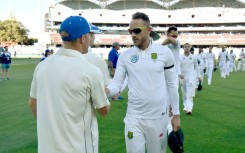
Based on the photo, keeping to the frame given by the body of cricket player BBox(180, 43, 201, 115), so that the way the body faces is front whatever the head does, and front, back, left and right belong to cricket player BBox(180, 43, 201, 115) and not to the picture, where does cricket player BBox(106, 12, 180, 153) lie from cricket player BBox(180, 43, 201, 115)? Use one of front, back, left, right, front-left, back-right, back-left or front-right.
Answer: front

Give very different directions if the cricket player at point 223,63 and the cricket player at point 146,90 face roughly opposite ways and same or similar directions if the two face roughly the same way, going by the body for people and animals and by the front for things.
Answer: same or similar directions

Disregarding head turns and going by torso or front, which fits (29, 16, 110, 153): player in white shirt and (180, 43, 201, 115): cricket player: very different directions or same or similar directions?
very different directions

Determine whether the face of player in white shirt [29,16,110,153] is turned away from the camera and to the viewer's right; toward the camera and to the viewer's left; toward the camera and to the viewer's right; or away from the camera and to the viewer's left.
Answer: away from the camera and to the viewer's right

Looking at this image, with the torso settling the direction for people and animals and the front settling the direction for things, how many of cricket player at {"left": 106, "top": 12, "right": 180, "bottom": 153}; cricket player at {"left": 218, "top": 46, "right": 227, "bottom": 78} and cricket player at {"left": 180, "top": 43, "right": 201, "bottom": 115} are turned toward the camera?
3

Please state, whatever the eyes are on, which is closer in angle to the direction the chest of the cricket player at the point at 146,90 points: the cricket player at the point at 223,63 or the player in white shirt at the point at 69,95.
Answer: the player in white shirt

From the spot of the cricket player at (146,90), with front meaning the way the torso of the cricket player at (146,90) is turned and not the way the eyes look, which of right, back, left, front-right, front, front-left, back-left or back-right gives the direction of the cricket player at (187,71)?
back

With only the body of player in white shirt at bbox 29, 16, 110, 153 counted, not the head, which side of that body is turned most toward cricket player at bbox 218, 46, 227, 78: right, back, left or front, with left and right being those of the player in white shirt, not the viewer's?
front

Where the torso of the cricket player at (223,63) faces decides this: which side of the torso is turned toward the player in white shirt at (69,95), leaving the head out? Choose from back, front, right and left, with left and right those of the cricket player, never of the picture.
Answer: front

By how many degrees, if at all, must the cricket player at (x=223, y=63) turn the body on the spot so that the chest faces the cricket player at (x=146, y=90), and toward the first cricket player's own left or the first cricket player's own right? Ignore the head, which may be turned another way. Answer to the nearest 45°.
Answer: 0° — they already face them

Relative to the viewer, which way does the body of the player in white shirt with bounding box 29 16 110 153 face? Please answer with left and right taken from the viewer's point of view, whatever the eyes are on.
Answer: facing away from the viewer and to the right of the viewer

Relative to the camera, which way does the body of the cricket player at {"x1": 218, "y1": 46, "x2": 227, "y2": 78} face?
toward the camera

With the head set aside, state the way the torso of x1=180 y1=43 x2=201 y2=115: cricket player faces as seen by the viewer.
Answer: toward the camera
